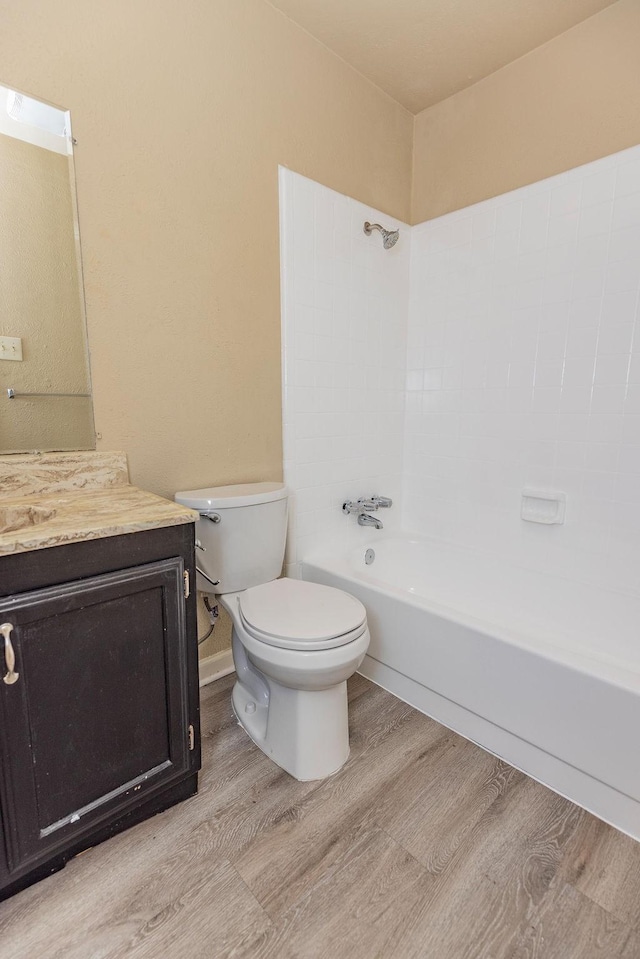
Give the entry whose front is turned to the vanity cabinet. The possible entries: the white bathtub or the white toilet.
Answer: the white bathtub

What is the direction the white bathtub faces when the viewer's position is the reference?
facing the viewer and to the left of the viewer

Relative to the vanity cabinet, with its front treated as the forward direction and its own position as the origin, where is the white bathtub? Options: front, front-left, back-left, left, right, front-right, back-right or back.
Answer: front-left

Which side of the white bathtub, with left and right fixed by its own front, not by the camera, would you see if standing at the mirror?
front

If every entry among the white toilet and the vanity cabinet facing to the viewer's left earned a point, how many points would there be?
0

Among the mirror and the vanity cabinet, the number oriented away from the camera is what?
0

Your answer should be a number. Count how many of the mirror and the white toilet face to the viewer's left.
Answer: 0

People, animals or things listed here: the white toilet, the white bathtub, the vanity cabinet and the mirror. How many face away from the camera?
0

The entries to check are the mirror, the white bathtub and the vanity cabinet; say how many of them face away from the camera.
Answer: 0

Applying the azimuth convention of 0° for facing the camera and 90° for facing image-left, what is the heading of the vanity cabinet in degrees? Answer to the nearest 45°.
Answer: approximately 315°

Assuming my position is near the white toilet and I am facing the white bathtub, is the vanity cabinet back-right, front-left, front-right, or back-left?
back-right

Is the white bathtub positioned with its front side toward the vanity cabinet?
yes

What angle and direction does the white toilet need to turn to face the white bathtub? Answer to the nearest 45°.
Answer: approximately 45° to its left

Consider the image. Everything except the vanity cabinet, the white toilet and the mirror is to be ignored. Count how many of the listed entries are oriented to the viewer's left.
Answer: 0

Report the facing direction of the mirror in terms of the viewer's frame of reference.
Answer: facing the viewer and to the right of the viewer
